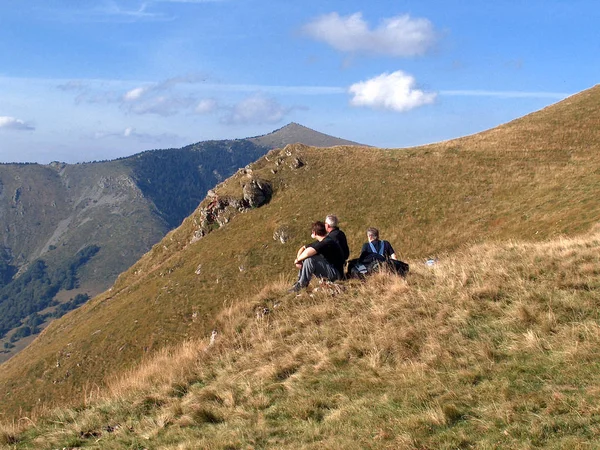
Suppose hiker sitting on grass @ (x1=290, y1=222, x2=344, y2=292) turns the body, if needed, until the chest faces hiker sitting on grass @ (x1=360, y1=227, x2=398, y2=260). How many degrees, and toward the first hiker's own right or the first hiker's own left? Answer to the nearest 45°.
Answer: approximately 135° to the first hiker's own right

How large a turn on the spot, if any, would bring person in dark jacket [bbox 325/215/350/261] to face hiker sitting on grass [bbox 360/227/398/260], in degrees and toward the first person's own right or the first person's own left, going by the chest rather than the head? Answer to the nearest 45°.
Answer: approximately 90° to the first person's own right

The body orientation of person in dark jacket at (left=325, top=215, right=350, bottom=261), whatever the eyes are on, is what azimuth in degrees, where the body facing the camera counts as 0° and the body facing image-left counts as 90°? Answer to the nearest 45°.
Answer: approximately 135°
